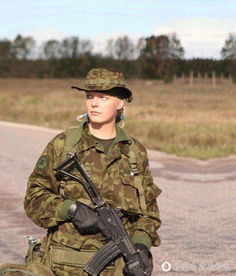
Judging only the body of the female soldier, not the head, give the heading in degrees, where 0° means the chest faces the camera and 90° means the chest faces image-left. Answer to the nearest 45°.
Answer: approximately 0°
